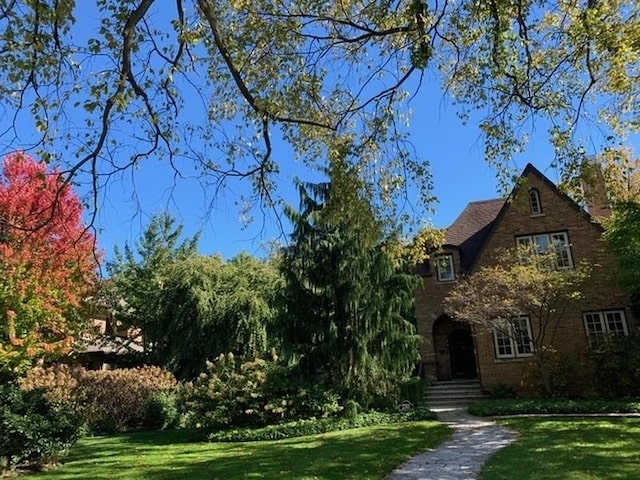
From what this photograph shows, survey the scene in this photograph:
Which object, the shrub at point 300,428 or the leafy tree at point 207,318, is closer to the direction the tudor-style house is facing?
the shrub

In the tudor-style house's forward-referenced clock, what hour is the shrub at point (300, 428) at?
The shrub is roughly at 1 o'clock from the tudor-style house.

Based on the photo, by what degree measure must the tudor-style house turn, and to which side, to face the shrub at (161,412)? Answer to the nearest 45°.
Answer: approximately 45° to its right

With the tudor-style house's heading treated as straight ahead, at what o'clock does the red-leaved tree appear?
The red-leaved tree is roughly at 2 o'clock from the tudor-style house.

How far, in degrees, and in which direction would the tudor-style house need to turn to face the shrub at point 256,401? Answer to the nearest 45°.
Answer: approximately 45° to its right

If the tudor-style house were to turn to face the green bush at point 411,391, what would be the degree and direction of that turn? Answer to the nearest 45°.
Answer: approximately 45° to its right

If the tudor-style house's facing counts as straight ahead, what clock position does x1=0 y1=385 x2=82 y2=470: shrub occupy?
The shrub is roughly at 1 o'clock from the tudor-style house.

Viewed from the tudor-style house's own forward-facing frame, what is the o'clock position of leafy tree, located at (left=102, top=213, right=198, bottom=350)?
The leafy tree is roughly at 3 o'clock from the tudor-style house.

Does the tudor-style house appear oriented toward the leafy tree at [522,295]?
yes

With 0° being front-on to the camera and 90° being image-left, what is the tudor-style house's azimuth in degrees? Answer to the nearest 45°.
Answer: approximately 0°
